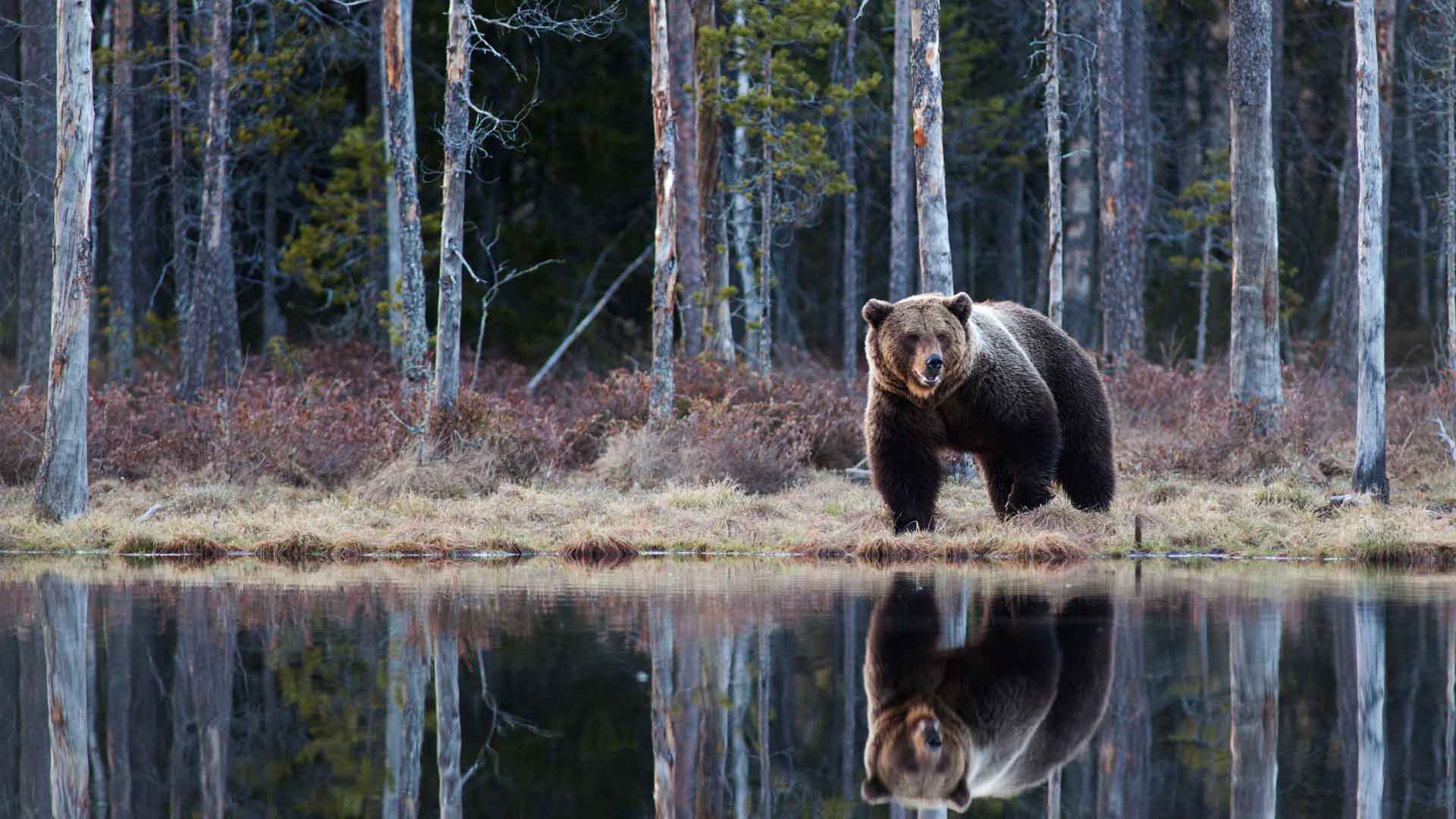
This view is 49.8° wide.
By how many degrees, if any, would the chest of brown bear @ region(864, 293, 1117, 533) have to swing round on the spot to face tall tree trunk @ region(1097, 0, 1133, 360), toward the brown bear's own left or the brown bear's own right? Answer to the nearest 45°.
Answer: approximately 135° to the brown bear's own right

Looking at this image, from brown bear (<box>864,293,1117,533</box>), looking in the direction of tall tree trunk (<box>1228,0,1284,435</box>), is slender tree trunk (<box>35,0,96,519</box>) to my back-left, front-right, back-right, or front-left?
back-left

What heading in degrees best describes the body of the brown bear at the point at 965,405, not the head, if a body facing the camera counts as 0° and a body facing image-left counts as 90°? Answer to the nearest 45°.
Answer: approximately 45°

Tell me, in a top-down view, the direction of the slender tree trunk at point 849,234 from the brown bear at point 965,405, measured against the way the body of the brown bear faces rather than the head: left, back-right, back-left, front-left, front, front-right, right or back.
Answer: back-right

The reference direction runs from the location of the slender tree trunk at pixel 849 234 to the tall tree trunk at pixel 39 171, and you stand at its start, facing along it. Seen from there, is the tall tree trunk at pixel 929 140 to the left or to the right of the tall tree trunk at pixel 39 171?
left

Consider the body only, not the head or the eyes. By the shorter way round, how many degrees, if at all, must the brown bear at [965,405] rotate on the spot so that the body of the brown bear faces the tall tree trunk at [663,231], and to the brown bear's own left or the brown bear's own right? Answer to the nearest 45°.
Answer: approximately 90° to the brown bear's own right

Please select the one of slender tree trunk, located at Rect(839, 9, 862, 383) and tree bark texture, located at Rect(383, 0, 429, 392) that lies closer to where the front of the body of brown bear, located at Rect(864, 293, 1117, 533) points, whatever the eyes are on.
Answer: the tree bark texture

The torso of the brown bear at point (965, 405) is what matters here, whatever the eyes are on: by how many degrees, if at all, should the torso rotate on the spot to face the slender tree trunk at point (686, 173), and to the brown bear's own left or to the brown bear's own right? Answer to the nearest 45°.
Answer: approximately 135° to the brown bear's own right

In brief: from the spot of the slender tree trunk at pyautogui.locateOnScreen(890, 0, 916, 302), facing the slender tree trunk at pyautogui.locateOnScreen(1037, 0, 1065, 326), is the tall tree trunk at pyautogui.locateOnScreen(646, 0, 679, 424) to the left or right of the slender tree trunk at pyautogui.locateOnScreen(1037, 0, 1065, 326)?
right

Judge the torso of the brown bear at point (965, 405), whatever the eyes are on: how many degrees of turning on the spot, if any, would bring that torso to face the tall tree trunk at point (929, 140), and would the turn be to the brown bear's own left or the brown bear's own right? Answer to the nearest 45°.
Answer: approximately 135° to the brown bear's own right
